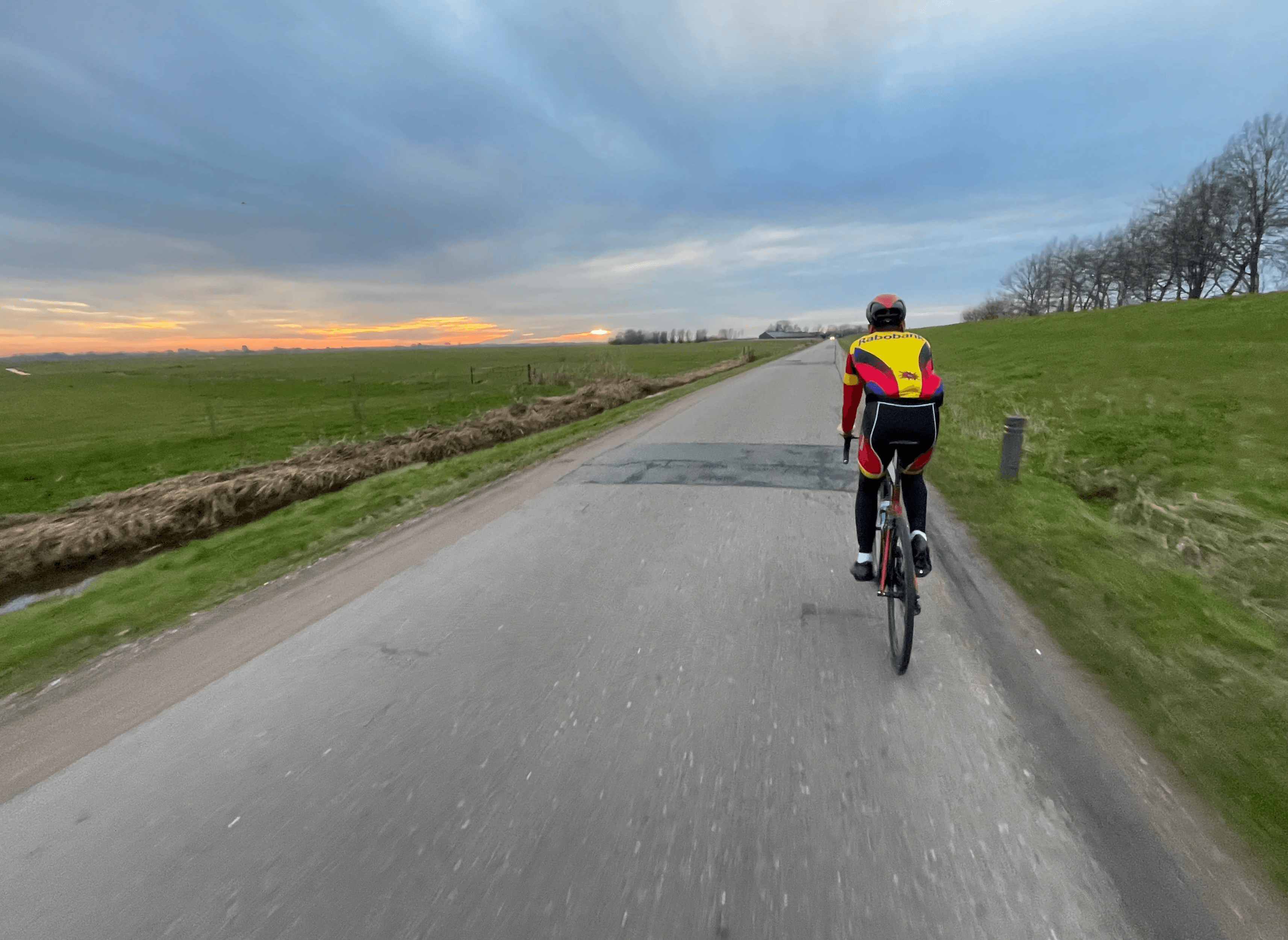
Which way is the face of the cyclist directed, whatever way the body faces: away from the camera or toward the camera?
away from the camera

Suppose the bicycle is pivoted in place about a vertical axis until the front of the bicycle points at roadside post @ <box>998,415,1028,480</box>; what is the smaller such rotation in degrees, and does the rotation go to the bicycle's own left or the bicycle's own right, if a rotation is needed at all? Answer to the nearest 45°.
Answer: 0° — it already faces it

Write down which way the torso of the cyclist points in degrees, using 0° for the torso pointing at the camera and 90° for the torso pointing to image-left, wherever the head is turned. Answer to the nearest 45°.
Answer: approximately 180°

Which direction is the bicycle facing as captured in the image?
away from the camera

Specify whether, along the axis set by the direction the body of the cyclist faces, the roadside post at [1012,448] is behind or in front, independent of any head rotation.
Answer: in front
